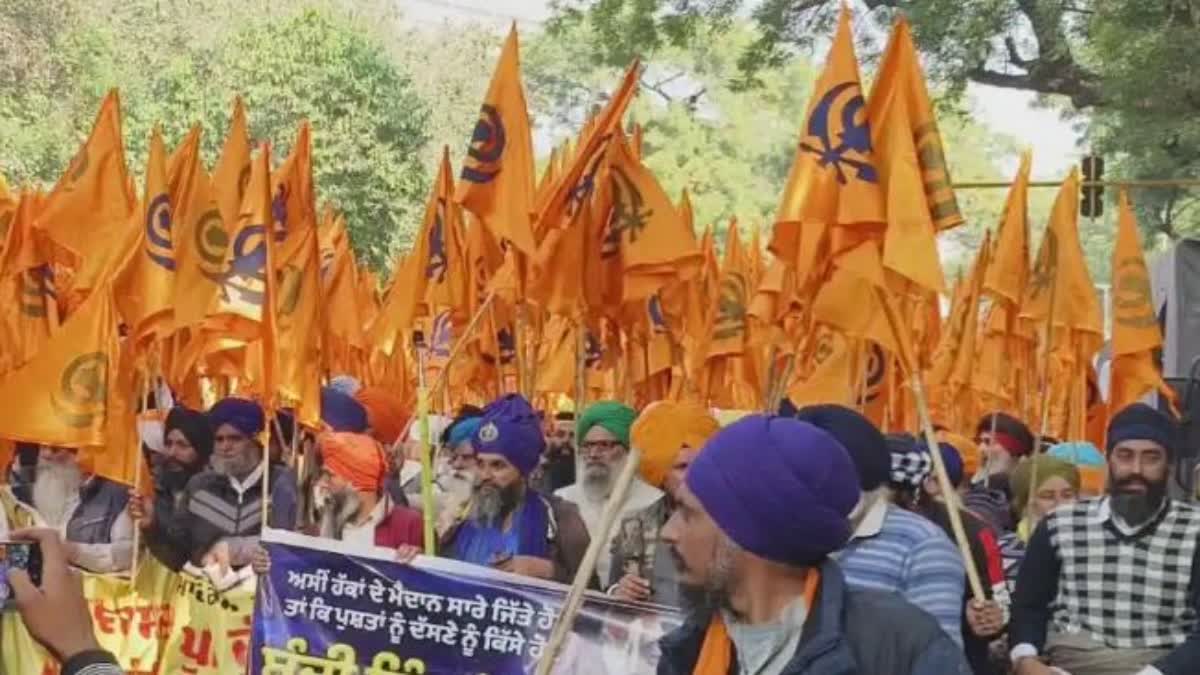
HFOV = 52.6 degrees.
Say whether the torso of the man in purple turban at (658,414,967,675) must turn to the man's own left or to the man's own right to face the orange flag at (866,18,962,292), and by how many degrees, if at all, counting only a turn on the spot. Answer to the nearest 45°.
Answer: approximately 135° to the man's own right

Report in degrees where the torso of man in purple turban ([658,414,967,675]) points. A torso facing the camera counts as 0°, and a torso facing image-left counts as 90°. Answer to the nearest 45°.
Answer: approximately 45°

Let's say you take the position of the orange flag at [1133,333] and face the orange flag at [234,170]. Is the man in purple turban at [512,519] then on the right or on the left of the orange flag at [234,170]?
left

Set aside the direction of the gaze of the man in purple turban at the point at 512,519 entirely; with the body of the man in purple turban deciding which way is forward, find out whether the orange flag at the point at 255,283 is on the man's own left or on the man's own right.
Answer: on the man's own right

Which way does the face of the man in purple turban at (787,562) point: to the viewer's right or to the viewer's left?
to the viewer's left

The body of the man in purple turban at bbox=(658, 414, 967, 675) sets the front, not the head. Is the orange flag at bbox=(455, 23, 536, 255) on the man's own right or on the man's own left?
on the man's own right

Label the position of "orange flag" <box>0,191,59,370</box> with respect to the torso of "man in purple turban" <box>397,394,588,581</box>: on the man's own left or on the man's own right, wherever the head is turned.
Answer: on the man's own right
